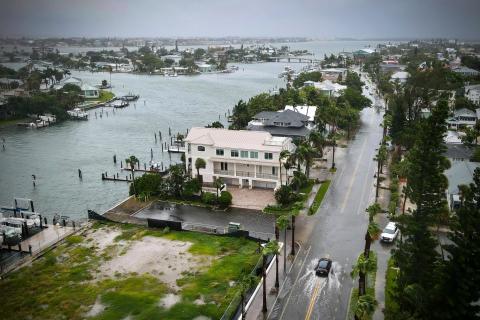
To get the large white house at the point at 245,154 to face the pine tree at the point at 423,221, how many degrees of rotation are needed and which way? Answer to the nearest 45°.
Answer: approximately 45° to its left

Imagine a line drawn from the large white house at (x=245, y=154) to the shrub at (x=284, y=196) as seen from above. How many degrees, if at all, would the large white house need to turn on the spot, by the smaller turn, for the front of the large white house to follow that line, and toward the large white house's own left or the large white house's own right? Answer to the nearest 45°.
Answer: approximately 45° to the large white house's own left

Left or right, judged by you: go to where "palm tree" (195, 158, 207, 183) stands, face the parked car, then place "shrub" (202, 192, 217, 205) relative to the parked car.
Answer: right

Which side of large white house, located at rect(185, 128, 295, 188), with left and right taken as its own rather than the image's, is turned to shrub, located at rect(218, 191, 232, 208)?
front

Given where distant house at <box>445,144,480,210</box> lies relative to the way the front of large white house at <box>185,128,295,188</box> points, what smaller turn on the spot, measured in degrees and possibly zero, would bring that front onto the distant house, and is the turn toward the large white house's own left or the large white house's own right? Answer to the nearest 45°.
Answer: approximately 90° to the large white house's own left

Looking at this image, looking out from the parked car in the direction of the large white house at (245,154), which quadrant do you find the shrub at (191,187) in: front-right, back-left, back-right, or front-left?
front-left

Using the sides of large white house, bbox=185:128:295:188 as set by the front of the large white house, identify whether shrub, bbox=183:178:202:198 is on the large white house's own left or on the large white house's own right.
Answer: on the large white house's own right

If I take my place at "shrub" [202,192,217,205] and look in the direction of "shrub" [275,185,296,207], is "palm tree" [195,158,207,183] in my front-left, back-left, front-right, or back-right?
back-left

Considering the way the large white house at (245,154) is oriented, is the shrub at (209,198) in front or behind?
in front

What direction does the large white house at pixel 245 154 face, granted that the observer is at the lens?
facing the viewer

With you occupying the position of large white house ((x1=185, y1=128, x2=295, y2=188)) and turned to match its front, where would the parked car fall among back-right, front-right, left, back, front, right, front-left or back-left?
front-left

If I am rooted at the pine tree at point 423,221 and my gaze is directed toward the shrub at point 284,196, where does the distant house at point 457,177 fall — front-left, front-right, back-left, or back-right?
front-right
